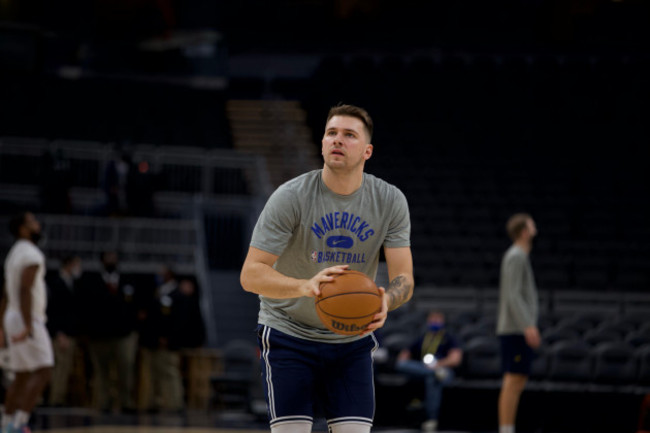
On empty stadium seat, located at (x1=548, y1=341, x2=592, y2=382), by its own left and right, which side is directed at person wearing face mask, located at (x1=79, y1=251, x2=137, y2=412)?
right

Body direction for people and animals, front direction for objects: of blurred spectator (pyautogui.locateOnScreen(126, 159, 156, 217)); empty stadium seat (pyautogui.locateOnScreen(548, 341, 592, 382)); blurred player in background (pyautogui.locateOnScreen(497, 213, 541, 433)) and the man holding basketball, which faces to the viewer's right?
the blurred player in background

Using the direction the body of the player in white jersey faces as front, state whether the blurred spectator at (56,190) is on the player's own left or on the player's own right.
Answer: on the player's own left

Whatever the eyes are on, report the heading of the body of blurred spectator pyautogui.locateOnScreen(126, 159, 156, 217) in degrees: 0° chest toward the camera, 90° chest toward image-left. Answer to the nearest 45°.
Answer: approximately 0°

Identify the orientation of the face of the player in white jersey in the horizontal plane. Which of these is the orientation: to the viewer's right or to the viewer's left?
to the viewer's right

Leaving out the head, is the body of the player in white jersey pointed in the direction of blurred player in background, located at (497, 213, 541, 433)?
yes

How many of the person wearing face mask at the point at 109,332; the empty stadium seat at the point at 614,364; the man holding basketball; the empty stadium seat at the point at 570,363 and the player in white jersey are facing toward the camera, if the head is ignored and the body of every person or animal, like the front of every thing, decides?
4

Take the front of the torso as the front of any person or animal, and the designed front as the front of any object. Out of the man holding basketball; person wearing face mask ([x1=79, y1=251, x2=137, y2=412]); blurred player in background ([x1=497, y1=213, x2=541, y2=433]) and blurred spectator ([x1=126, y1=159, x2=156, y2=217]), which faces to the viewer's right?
the blurred player in background

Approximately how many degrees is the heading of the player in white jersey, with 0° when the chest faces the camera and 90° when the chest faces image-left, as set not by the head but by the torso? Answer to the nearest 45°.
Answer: approximately 270°

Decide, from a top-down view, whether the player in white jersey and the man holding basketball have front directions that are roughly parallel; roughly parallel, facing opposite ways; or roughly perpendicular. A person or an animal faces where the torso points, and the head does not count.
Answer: roughly perpendicular
